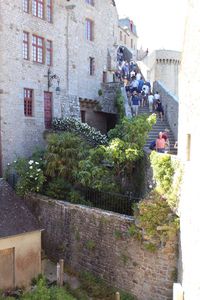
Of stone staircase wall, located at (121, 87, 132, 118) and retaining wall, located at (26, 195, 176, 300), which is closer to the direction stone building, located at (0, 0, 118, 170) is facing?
the retaining wall

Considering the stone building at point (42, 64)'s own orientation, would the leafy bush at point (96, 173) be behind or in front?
in front

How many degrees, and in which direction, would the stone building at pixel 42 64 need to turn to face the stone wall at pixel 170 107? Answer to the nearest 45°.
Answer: approximately 45° to its left

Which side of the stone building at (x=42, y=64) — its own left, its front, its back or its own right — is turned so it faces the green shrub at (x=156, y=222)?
front

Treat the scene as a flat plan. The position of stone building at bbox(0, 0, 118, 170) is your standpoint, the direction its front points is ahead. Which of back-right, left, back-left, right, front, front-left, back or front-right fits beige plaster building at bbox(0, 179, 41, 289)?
front-right

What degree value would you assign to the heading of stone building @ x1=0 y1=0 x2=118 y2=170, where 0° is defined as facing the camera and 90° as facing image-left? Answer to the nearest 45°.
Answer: approximately 315°

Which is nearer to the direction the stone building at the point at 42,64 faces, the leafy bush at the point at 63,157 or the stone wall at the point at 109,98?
the leafy bush
